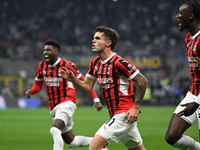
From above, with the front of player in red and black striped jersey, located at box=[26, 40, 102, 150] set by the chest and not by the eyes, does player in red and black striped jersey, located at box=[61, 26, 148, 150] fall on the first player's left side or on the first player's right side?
on the first player's left side

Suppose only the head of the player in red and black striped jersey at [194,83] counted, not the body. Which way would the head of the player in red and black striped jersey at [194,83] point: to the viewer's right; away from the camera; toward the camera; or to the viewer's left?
to the viewer's left

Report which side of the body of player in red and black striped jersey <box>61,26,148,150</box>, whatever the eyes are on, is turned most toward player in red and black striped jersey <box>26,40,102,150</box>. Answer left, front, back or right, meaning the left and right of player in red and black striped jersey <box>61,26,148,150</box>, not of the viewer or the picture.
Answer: right

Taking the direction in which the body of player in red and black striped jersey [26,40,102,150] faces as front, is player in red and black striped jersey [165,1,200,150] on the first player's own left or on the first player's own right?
on the first player's own left

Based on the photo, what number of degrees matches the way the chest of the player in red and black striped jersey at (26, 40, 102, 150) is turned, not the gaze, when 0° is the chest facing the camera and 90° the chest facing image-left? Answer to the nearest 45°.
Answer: approximately 45°

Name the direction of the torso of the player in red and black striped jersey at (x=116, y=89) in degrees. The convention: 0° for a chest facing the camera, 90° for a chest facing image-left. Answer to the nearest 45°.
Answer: approximately 45°
